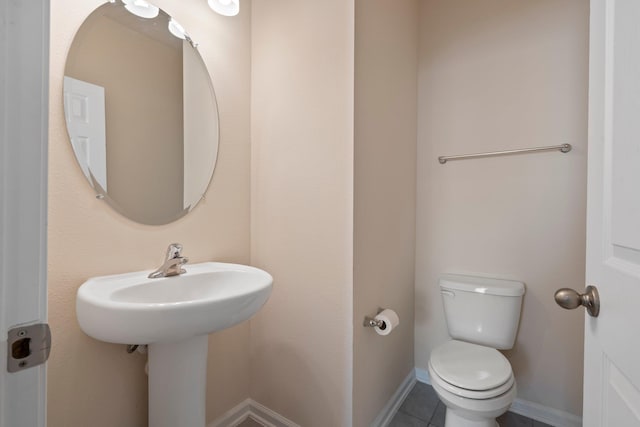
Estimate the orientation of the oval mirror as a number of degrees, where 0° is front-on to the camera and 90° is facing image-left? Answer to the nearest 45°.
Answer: approximately 315°

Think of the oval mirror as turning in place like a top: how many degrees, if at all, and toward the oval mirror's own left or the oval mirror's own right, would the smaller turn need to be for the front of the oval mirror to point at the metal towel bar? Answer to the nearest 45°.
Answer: approximately 45° to the oval mirror's own left

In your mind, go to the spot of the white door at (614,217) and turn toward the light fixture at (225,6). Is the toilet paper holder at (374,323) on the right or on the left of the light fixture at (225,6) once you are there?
right

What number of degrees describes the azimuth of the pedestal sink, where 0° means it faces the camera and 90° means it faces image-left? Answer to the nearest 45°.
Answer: approximately 315°
